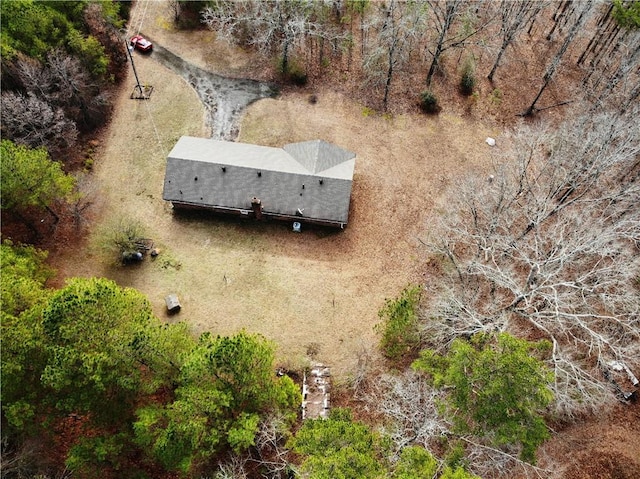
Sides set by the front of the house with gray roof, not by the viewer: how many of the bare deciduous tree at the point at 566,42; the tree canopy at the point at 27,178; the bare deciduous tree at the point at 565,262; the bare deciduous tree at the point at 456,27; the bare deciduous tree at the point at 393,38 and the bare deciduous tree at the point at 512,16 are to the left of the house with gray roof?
1

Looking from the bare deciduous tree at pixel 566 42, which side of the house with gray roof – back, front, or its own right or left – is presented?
right

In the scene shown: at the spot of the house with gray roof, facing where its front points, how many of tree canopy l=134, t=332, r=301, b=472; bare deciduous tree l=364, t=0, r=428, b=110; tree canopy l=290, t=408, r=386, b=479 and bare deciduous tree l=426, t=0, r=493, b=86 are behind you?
2

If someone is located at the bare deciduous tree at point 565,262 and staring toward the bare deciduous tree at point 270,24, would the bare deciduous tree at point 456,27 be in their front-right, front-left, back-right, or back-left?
front-right

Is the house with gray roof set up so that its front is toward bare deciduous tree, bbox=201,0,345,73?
yes

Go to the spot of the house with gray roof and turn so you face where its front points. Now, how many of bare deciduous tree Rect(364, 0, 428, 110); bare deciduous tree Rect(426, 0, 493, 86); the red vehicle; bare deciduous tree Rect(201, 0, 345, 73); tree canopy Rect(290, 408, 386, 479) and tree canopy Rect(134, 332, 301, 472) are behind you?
2

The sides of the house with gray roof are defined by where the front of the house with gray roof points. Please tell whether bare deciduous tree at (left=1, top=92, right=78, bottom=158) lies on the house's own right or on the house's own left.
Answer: on the house's own left

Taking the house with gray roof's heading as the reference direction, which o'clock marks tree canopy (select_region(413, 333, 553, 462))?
The tree canopy is roughly at 5 o'clock from the house with gray roof.

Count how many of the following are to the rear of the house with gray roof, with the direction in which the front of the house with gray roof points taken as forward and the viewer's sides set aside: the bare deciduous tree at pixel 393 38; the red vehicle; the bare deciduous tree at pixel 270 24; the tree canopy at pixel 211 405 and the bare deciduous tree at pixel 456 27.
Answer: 1

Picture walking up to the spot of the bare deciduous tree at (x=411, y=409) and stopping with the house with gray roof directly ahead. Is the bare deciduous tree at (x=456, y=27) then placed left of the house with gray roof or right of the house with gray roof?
right

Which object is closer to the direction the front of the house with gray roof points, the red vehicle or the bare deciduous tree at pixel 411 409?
the red vehicle

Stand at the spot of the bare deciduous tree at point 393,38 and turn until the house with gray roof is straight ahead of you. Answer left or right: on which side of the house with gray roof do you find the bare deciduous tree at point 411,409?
left

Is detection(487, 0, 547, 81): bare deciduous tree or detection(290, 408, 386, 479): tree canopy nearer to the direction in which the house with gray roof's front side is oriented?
the bare deciduous tree

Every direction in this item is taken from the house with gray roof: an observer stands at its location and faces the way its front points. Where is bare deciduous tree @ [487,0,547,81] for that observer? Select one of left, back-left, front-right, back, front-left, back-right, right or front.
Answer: front-right

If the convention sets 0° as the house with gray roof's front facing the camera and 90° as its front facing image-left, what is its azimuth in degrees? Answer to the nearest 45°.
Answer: approximately 180°

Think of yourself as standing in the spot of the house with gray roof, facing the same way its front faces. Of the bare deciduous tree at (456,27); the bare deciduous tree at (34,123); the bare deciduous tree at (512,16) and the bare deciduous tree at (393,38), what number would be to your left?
1

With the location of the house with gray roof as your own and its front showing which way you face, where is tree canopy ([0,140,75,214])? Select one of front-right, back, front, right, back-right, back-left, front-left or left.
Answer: left
